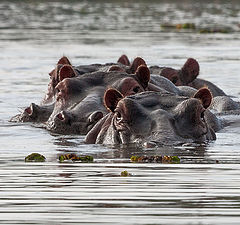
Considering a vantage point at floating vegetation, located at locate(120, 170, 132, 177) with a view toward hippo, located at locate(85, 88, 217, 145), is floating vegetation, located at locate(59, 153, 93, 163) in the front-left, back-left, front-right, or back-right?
front-left

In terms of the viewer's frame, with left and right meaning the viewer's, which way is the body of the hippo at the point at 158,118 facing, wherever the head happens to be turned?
facing the viewer

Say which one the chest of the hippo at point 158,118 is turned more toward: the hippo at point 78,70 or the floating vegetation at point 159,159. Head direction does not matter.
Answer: the floating vegetation

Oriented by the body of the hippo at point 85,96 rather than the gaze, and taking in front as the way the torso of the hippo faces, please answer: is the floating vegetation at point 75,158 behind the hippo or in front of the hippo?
in front

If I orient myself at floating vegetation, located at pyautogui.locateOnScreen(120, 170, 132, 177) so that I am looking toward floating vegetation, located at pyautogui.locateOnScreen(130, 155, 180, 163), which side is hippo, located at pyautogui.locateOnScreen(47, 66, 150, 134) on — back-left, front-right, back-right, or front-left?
front-left

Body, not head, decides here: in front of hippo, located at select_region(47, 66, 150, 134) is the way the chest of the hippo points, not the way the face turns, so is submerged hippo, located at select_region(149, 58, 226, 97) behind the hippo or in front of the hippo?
behind

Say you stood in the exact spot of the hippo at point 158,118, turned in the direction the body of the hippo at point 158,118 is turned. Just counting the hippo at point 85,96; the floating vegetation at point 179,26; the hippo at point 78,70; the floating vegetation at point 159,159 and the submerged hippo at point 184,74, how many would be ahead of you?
1

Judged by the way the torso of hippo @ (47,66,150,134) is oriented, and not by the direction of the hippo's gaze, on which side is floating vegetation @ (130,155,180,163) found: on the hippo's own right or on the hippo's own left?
on the hippo's own left

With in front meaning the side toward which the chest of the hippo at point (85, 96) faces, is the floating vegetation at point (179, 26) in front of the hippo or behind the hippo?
behind

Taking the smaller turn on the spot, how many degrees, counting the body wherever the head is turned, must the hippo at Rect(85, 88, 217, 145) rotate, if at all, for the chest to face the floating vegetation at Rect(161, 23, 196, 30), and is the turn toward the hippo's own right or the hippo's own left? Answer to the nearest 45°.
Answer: approximately 180°

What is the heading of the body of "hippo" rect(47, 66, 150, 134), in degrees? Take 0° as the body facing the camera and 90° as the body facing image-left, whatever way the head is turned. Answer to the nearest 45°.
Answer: approximately 45°

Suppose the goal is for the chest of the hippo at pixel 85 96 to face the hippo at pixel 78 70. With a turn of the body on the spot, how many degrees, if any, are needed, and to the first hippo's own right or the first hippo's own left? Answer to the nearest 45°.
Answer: approximately 135° to the first hippo's own right
